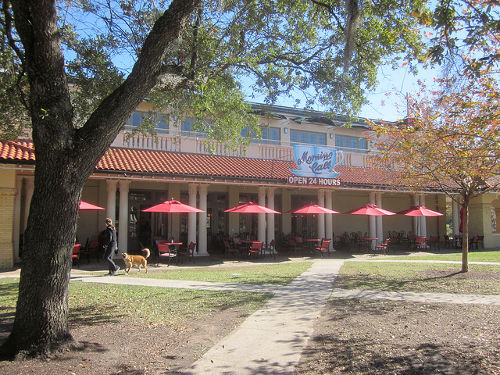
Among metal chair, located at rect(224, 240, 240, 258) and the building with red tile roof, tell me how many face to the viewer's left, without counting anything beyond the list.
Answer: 0

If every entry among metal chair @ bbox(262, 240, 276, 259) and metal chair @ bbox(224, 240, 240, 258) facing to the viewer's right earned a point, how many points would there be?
1

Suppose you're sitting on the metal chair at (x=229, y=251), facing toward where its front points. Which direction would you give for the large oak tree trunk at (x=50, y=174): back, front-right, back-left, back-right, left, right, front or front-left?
right

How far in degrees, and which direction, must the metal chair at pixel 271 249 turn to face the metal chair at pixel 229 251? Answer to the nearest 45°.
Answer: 0° — it already faces it

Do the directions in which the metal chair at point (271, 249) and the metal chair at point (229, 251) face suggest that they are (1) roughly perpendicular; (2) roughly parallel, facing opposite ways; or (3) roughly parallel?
roughly parallel, facing opposite ways

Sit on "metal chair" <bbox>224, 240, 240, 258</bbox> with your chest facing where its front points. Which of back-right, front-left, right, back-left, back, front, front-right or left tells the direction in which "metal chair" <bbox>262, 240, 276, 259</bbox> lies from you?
front

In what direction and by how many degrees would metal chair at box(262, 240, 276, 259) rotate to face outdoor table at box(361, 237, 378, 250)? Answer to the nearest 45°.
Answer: approximately 135° to its right

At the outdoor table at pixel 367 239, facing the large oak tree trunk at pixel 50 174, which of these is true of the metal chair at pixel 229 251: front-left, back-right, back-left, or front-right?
front-right

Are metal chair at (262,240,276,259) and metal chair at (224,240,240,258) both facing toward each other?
yes

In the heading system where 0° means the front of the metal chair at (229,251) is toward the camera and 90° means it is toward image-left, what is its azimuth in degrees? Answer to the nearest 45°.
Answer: approximately 270°

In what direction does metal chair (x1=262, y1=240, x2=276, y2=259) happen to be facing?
to the viewer's left

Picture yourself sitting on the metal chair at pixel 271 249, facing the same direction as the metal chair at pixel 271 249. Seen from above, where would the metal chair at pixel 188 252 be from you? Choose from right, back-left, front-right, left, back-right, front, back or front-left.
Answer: front-left

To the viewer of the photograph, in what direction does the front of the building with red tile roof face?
facing the viewer and to the right of the viewer
